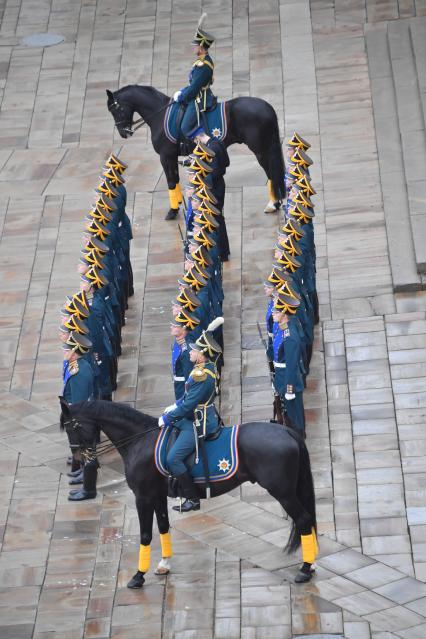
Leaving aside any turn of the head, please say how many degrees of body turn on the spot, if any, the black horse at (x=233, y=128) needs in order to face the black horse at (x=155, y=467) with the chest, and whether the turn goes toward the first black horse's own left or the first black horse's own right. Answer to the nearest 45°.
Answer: approximately 90° to the first black horse's own left

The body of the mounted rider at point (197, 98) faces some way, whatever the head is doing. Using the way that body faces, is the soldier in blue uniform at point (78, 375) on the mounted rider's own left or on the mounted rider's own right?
on the mounted rider's own left

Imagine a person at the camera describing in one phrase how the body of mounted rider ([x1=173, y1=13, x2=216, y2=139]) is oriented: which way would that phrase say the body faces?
to the viewer's left

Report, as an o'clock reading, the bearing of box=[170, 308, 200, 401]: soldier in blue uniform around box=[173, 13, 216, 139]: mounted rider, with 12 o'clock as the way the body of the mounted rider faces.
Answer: The soldier in blue uniform is roughly at 9 o'clock from the mounted rider.

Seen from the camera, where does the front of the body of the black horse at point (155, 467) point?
to the viewer's left

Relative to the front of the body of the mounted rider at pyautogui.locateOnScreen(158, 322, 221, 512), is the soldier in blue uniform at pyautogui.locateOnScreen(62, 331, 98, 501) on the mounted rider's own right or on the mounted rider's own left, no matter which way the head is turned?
on the mounted rider's own right

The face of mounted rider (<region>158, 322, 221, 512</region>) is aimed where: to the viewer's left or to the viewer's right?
to the viewer's left

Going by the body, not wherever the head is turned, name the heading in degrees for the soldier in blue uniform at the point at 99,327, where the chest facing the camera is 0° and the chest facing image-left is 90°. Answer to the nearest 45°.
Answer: approximately 90°

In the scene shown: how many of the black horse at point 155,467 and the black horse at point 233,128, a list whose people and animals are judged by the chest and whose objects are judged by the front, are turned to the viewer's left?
2

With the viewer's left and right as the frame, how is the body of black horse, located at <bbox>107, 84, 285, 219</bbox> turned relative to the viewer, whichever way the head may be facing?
facing to the left of the viewer

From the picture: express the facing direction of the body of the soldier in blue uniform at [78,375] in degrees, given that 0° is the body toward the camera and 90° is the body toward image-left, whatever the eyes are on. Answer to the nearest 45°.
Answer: approximately 90°

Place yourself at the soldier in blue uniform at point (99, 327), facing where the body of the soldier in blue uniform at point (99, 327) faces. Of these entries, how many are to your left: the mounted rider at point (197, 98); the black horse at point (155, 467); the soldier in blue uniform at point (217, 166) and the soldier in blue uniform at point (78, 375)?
2

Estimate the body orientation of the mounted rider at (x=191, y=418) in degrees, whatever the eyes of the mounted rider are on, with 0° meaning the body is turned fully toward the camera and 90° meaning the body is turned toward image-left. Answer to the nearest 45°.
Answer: approximately 90°
